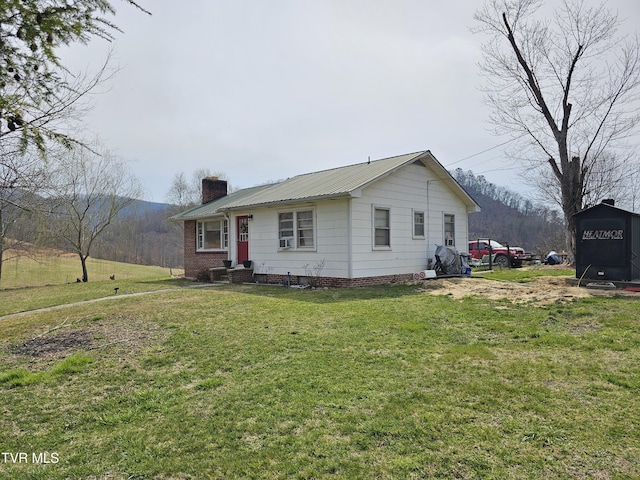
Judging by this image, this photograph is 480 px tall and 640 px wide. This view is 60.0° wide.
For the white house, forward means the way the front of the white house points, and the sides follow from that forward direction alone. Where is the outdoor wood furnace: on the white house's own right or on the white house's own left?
on the white house's own left

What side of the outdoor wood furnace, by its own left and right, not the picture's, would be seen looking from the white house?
right

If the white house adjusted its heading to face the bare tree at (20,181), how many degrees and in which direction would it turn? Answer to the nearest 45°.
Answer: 0° — it already faces it

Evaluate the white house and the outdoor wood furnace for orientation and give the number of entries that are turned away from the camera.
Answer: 0

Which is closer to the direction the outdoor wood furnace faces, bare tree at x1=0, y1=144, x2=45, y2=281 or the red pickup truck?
the bare tree

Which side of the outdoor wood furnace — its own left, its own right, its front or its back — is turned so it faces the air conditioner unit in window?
right

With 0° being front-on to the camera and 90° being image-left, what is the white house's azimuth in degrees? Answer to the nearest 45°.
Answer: approximately 45°

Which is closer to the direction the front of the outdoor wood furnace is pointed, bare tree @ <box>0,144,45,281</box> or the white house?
the bare tree

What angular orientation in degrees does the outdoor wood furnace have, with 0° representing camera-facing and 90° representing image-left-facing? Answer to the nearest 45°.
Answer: approximately 0°

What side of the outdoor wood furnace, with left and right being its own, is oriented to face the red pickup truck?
back

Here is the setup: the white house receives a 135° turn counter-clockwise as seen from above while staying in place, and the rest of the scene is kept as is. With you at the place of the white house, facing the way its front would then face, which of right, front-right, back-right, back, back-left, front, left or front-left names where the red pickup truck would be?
front-left
